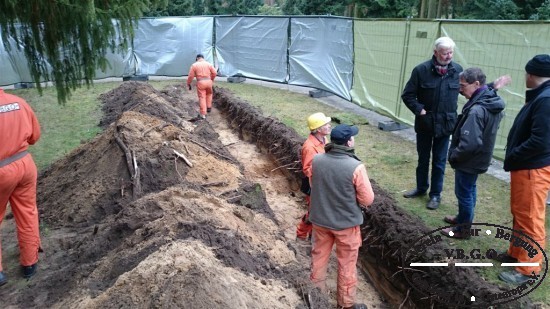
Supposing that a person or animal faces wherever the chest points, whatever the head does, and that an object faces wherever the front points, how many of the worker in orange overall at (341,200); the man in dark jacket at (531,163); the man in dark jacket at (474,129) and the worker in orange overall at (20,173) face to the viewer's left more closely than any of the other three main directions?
2

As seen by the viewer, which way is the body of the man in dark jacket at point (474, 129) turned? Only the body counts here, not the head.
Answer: to the viewer's left

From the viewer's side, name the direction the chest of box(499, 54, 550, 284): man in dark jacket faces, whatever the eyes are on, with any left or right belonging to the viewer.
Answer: facing to the left of the viewer

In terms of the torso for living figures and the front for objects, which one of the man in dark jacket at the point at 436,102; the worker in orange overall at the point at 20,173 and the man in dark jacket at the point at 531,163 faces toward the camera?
the man in dark jacket at the point at 436,102

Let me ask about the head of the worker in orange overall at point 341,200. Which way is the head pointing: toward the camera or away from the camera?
away from the camera

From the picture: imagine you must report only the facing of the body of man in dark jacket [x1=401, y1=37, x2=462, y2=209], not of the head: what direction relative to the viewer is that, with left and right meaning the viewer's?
facing the viewer

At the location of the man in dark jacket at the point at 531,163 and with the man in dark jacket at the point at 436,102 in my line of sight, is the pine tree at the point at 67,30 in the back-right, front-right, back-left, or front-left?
front-left

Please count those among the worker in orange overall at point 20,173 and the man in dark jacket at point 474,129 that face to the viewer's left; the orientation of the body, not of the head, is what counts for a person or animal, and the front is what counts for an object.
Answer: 1

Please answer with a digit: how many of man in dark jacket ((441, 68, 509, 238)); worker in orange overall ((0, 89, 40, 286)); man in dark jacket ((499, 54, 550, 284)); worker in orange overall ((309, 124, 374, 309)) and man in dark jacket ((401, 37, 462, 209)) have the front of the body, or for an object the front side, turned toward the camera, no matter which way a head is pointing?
1

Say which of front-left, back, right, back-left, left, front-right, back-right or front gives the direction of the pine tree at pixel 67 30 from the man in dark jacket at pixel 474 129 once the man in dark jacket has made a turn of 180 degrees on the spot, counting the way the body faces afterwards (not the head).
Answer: back
